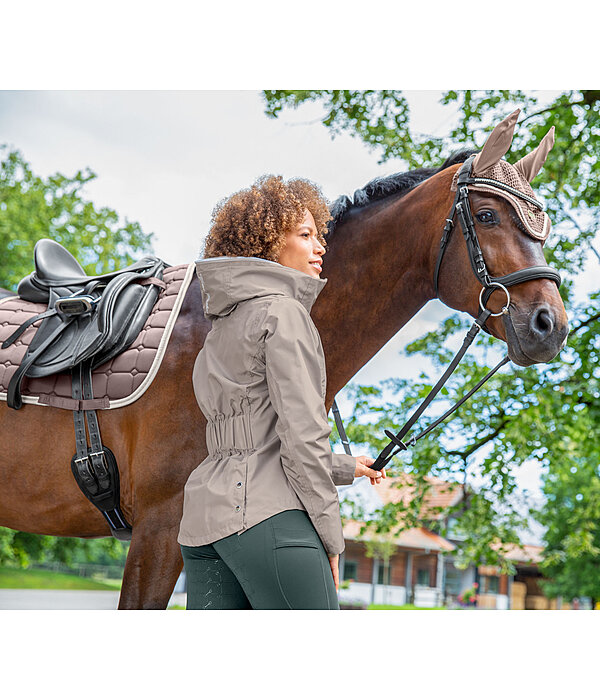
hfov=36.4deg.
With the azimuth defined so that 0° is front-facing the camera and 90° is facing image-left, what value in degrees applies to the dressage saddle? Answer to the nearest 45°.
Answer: approximately 270°

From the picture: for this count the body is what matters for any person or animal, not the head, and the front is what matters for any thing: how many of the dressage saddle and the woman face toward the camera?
0

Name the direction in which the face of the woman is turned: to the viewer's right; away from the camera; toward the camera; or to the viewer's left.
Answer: to the viewer's right

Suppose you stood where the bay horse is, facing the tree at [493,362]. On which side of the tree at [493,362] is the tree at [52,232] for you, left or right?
left

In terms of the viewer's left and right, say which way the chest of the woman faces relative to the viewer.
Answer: facing away from the viewer and to the right of the viewer

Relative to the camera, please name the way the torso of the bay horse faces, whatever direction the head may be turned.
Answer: to the viewer's right

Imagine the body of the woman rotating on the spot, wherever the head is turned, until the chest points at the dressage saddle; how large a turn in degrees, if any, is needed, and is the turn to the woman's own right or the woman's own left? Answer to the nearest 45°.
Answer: approximately 90° to the woman's own left

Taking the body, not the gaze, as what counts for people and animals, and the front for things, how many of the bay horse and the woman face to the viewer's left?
0

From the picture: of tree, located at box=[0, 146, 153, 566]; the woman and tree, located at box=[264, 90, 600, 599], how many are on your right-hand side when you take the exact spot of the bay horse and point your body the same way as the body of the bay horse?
1
